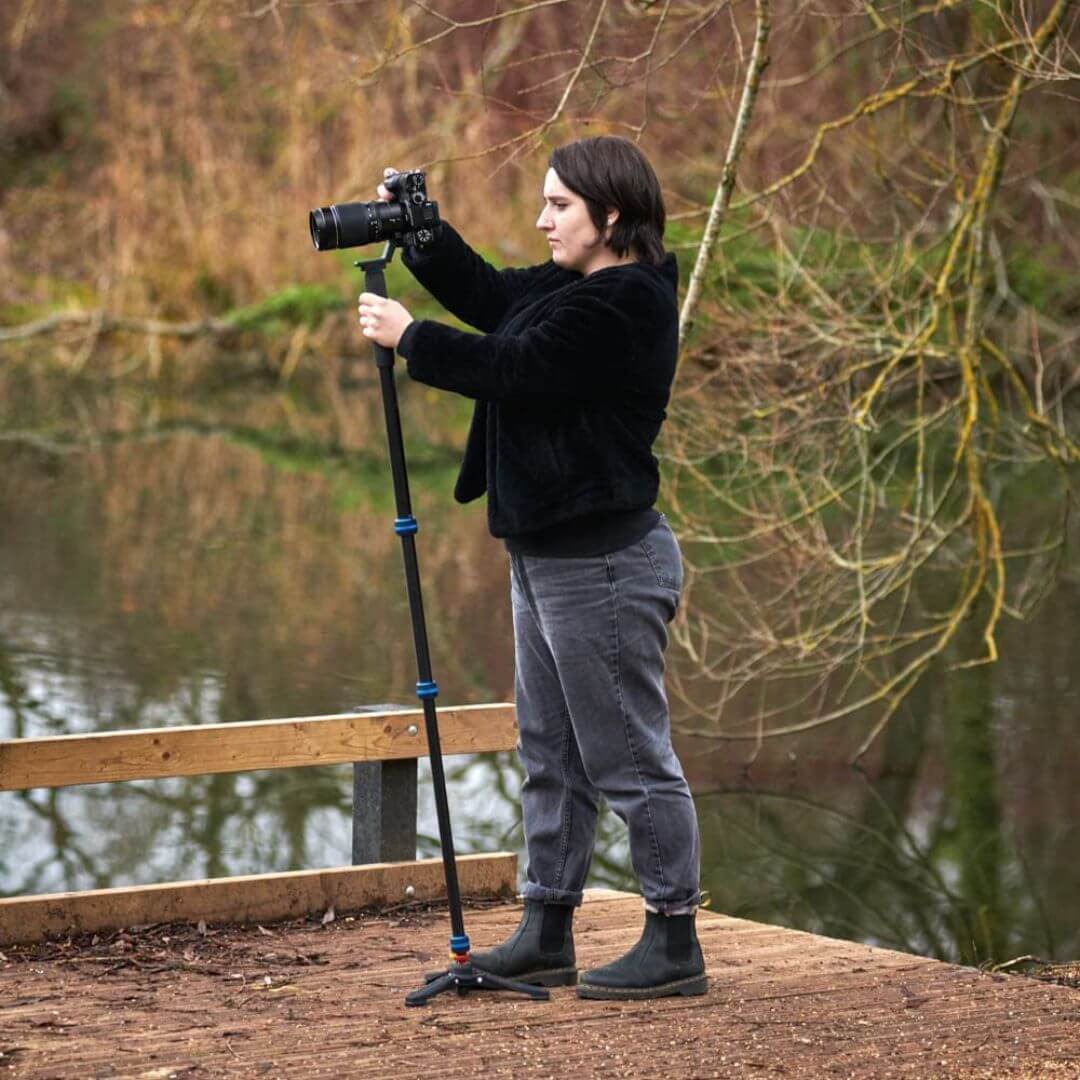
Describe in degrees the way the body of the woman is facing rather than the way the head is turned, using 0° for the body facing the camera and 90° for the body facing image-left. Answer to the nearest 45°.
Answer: approximately 90°

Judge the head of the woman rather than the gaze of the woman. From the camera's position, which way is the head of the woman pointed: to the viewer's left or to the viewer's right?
to the viewer's left
